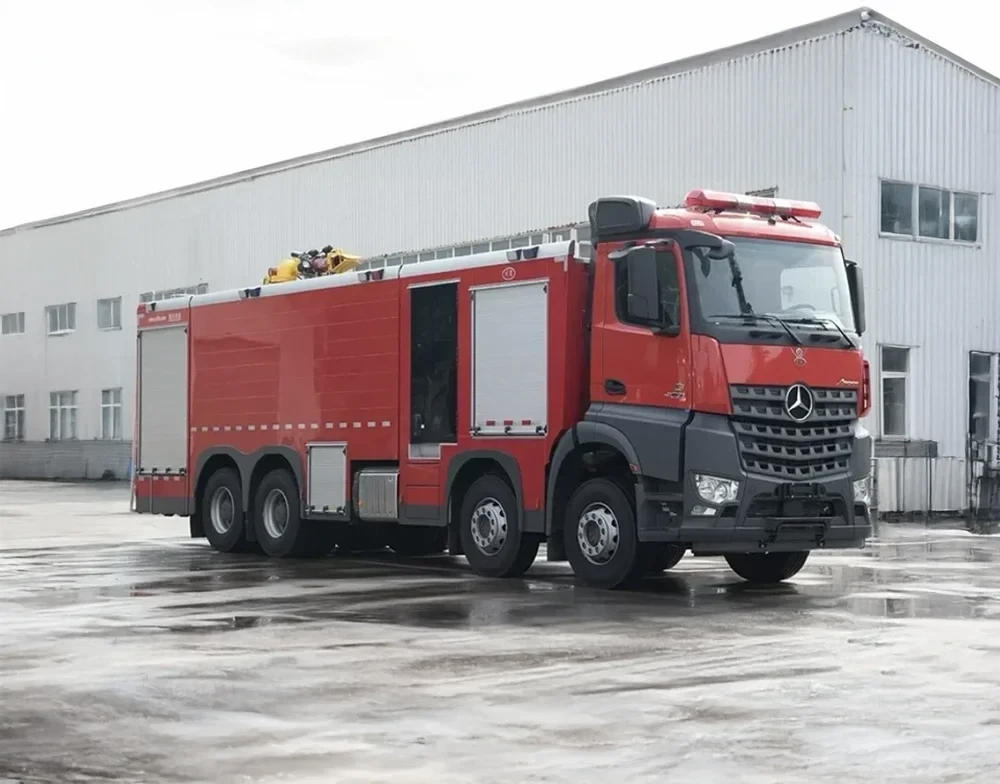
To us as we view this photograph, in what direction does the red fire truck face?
facing the viewer and to the right of the viewer

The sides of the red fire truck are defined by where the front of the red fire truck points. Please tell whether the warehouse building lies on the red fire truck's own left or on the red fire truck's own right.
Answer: on the red fire truck's own left
